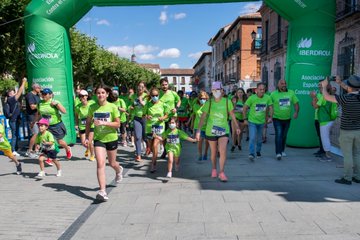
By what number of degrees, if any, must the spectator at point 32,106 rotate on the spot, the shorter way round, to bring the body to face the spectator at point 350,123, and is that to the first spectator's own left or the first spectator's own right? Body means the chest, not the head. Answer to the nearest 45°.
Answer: approximately 45° to the first spectator's own right

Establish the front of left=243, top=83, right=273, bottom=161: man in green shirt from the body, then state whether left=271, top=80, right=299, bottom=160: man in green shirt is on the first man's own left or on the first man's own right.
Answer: on the first man's own left

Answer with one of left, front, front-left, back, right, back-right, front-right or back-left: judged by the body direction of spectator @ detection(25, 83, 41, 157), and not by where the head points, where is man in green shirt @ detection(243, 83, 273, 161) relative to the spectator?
front-right

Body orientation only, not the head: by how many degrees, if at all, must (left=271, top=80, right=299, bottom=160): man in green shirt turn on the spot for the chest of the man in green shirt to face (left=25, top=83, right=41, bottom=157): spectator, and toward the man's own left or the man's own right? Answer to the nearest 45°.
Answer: approximately 90° to the man's own right

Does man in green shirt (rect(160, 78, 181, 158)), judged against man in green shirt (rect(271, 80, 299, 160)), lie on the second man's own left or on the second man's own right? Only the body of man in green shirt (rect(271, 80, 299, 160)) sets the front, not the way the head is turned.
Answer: on the second man's own right

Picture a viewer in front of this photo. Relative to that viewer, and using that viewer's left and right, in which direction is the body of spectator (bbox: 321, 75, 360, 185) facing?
facing away from the viewer and to the left of the viewer

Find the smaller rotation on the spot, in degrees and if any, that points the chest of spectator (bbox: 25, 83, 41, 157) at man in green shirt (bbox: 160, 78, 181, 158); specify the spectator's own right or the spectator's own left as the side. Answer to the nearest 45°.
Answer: approximately 45° to the spectator's own right

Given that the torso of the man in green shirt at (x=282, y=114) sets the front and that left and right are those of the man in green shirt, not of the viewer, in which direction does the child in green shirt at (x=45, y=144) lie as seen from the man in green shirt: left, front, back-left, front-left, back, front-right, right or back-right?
front-right

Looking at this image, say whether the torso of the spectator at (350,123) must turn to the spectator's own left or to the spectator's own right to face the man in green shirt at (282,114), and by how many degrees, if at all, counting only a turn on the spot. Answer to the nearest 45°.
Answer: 0° — they already face them

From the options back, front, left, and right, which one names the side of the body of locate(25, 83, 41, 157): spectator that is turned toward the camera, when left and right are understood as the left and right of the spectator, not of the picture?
right

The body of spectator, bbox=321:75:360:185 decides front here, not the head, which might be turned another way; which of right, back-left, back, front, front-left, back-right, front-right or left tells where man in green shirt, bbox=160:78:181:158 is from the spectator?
front-left
